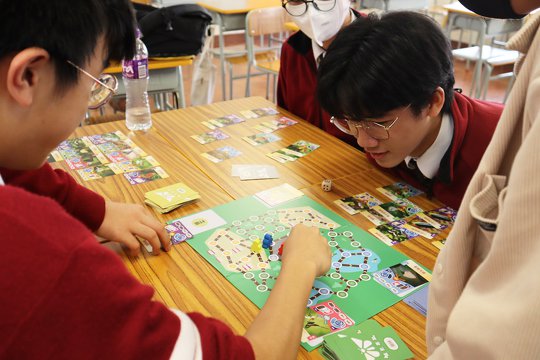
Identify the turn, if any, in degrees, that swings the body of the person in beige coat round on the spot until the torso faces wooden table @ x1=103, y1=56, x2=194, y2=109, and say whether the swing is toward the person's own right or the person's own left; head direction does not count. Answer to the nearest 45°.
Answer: approximately 45° to the person's own right

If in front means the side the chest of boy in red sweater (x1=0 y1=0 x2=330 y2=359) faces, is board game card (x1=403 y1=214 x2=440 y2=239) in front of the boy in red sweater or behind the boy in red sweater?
in front

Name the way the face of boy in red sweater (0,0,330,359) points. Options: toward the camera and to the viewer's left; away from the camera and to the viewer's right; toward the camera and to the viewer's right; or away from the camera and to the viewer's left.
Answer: away from the camera and to the viewer's right

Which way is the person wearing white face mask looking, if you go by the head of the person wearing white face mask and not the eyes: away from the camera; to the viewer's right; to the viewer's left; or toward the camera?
toward the camera

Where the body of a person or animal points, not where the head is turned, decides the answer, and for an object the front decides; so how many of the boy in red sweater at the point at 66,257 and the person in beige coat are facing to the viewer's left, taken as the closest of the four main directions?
1

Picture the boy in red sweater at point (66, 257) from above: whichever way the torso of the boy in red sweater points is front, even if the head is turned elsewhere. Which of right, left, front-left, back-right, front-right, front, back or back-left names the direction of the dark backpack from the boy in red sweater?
front-left

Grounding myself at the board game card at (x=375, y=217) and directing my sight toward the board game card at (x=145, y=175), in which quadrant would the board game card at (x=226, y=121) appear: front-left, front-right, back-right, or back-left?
front-right

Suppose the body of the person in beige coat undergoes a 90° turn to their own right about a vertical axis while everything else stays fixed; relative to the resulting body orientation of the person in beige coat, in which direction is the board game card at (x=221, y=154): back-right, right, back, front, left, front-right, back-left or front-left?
front-left

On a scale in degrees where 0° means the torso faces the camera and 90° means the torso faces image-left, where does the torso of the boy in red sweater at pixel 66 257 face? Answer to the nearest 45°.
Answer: approximately 225°

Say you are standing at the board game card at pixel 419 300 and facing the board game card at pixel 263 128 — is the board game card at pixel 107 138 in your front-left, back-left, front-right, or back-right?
front-left

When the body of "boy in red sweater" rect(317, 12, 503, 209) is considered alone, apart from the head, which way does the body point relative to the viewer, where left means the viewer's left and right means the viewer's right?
facing the viewer and to the left of the viewer

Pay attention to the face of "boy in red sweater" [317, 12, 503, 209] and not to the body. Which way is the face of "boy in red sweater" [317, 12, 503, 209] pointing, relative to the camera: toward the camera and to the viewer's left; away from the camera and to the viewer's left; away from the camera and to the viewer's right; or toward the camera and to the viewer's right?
toward the camera and to the viewer's left

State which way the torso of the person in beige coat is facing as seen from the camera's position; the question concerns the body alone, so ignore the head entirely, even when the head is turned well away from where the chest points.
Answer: to the viewer's left

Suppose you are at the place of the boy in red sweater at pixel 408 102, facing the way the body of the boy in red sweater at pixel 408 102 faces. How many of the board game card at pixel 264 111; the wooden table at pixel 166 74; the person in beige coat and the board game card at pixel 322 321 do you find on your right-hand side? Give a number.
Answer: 2

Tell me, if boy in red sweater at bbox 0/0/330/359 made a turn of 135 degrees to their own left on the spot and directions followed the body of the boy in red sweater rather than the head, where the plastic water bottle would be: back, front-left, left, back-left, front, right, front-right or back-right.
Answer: right

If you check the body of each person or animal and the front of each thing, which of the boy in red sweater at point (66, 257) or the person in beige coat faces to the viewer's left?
the person in beige coat
